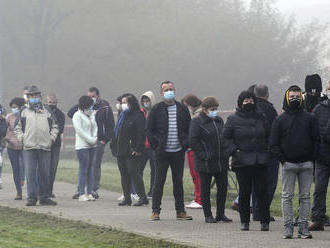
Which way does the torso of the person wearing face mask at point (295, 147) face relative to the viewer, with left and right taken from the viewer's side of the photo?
facing the viewer

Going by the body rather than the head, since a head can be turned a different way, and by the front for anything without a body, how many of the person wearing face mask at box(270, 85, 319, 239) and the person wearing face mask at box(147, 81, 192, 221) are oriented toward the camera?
2

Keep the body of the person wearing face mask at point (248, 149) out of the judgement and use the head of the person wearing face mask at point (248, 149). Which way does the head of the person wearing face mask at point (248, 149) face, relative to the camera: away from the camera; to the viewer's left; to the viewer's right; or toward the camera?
toward the camera

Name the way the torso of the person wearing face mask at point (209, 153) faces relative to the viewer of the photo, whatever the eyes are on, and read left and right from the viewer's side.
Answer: facing the viewer and to the right of the viewer

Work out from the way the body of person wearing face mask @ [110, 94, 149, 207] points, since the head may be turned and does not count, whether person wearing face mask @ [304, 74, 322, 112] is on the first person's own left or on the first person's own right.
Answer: on the first person's own left

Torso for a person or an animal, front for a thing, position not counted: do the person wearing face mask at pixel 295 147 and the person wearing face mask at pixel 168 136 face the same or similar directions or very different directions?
same or similar directions

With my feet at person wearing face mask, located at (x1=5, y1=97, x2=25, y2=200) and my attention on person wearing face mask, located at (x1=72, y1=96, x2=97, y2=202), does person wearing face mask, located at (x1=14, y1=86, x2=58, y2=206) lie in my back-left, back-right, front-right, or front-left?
front-right

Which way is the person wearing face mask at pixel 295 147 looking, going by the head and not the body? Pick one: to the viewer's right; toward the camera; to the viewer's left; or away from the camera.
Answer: toward the camera

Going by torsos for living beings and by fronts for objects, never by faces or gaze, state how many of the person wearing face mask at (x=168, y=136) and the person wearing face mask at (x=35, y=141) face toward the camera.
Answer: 2
